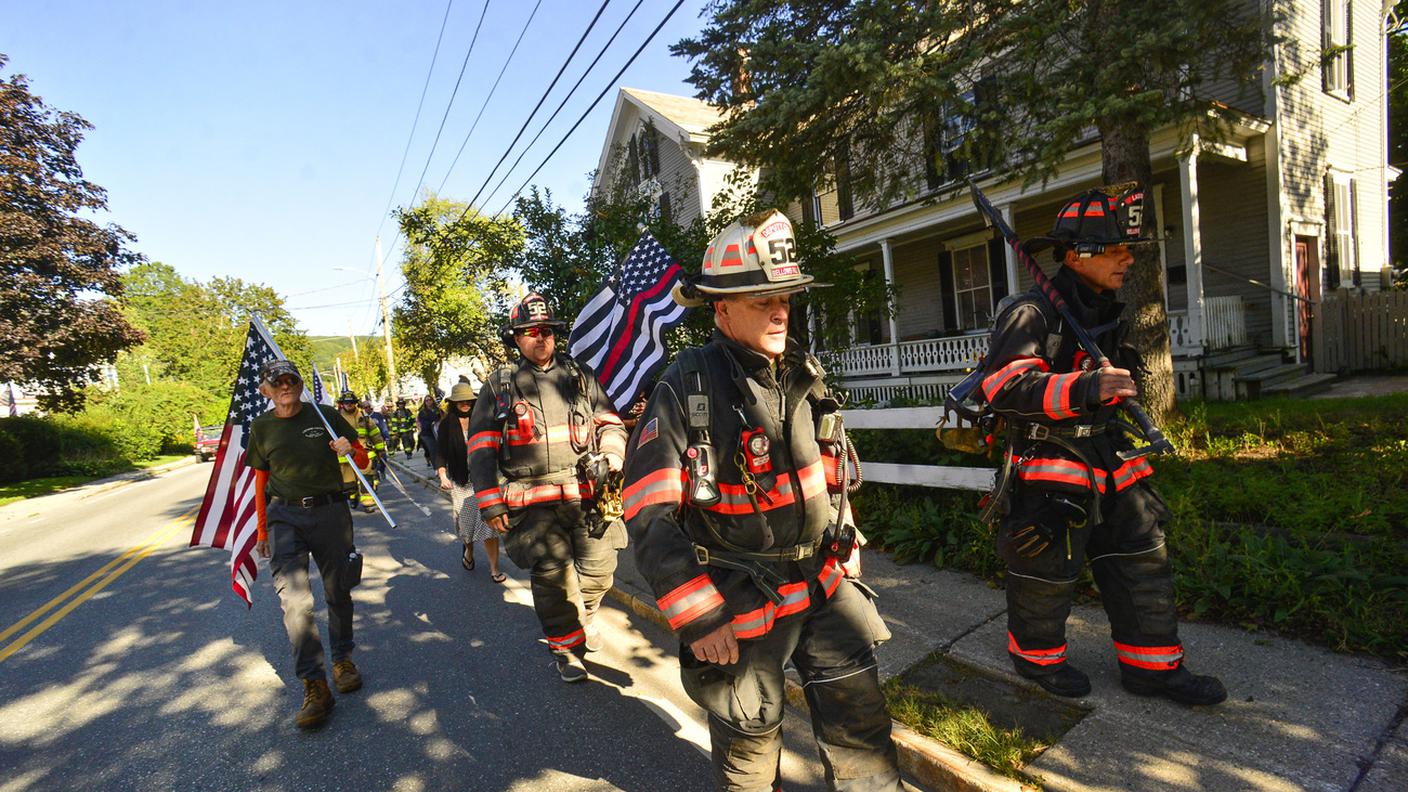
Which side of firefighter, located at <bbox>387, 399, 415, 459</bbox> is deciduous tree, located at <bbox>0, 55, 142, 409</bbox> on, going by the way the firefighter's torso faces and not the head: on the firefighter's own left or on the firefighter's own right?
on the firefighter's own right

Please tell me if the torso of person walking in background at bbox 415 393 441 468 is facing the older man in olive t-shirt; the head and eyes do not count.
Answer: yes

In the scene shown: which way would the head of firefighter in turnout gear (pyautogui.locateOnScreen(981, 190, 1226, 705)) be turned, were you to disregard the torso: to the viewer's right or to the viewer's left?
to the viewer's right

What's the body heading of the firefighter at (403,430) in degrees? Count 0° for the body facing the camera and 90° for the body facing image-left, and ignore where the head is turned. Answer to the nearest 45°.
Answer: approximately 0°

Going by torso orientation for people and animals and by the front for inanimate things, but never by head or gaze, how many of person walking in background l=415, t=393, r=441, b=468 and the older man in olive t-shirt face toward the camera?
2

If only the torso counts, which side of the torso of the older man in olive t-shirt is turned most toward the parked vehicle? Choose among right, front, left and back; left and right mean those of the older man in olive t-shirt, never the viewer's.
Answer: back

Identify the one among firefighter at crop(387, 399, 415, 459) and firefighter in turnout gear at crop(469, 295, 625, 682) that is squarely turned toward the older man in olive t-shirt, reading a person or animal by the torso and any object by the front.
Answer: the firefighter

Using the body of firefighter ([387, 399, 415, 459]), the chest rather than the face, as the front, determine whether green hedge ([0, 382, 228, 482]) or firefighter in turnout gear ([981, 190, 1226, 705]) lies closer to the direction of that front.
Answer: the firefighter in turnout gear

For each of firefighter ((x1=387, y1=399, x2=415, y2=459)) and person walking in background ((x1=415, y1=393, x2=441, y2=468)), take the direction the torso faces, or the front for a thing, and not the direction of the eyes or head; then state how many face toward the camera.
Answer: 2
